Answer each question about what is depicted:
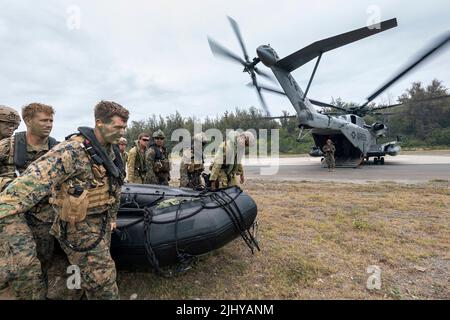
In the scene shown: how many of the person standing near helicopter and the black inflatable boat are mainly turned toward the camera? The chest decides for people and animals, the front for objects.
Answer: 1

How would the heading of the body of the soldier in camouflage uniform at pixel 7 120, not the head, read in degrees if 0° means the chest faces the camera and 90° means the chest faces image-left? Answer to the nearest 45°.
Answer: approximately 315°

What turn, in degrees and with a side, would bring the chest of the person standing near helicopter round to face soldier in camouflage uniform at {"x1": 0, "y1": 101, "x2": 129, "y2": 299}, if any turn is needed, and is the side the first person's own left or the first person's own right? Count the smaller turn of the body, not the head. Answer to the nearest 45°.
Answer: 0° — they already face them

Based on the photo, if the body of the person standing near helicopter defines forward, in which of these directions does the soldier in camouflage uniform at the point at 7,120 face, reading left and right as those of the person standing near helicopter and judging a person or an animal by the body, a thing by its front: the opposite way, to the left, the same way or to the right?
to the left

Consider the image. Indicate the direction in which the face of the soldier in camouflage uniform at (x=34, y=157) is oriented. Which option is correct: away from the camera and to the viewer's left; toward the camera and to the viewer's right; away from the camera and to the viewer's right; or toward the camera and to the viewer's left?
toward the camera and to the viewer's right
